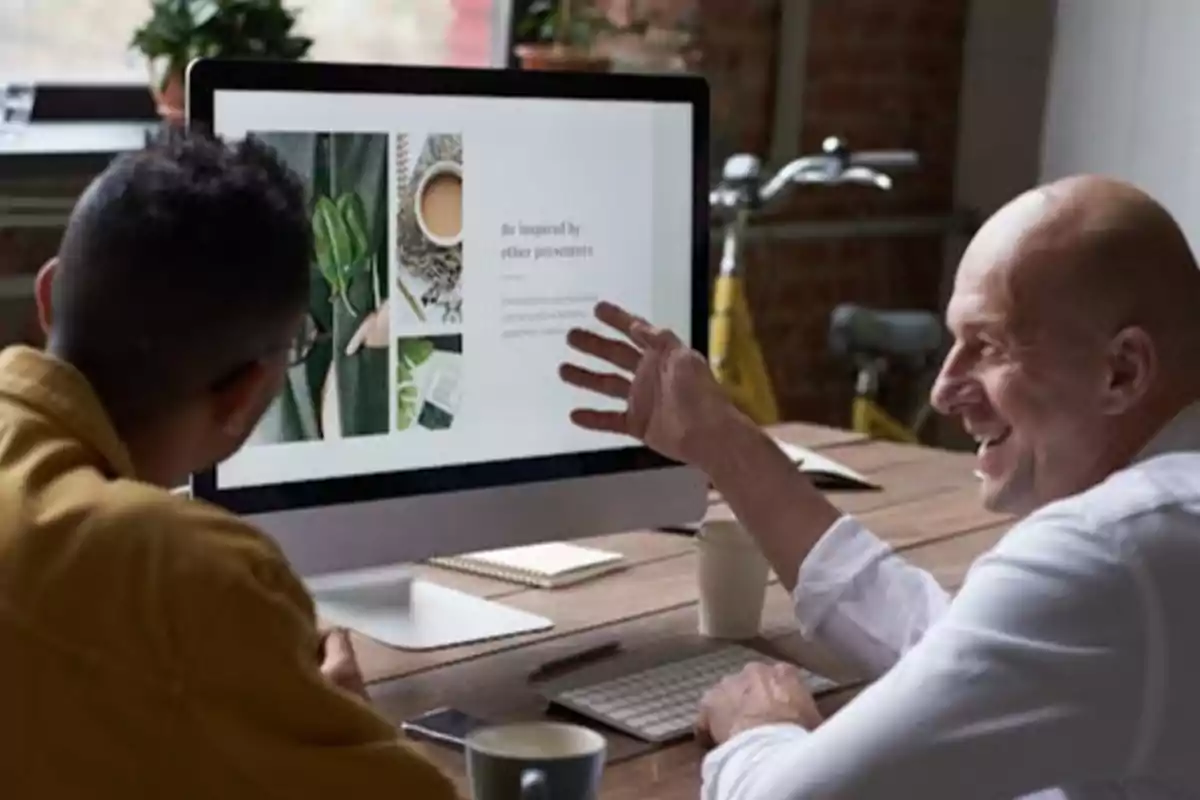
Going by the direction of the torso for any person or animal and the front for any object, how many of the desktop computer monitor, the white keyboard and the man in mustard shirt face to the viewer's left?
0

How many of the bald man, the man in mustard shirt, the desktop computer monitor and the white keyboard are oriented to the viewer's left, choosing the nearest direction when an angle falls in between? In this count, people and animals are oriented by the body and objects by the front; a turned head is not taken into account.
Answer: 1

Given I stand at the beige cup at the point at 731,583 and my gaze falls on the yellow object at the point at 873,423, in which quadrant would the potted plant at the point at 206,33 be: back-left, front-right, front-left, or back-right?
front-left

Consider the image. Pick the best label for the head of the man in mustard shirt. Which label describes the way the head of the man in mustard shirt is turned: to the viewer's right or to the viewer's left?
to the viewer's right

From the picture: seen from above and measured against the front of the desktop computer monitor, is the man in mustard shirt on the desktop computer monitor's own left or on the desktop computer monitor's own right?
on the desktop computer monitor's own right

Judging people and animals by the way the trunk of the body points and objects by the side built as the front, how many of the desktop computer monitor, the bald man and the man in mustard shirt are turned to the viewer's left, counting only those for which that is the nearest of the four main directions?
1

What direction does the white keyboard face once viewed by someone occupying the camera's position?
facing the viewer and to the right of the viewer

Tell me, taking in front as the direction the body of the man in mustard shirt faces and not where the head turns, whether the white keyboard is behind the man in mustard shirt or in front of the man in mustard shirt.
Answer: in front

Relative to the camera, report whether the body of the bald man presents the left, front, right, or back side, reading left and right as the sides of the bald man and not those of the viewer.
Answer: left

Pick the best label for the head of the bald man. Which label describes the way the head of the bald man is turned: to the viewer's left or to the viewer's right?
to the viewer's left

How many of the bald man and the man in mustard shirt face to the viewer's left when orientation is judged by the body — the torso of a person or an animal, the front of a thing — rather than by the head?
1

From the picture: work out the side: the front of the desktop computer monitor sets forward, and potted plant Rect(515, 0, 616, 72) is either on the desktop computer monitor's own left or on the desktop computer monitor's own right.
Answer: on the desktop computer monitor's own left

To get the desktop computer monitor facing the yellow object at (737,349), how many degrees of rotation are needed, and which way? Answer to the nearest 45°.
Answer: approximately 135° to its left
